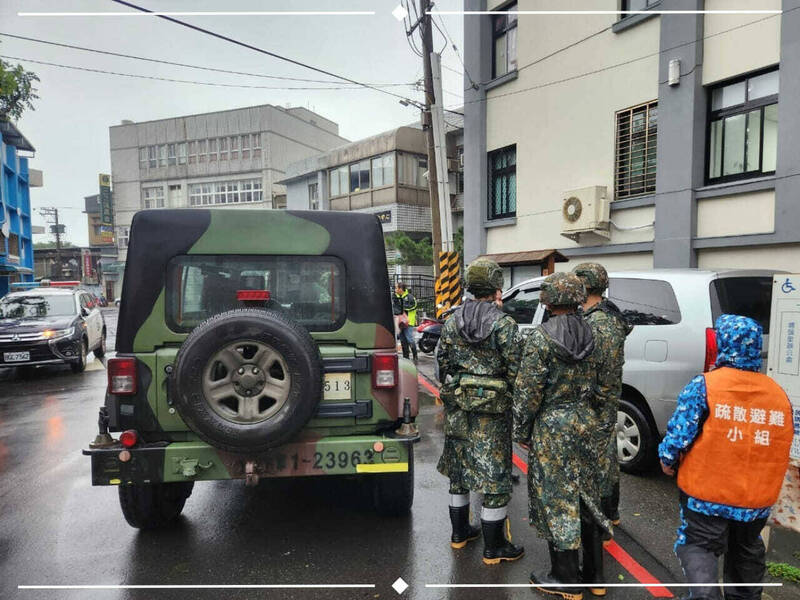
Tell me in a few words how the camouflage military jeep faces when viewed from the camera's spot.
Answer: facing away from the viewer

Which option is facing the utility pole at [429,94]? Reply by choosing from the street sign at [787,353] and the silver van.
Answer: the silver van

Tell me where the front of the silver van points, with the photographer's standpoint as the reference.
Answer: facing away from the viewer and to the left of the viewer

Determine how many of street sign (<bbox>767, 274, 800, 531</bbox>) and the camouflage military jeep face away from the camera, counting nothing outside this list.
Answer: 1

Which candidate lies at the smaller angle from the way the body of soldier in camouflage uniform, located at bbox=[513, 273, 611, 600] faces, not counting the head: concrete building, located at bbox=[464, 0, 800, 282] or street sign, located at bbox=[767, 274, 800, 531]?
the concrete building

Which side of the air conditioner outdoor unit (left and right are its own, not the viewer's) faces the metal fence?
right

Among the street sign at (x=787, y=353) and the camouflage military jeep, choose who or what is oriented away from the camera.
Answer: the camouflage military jeep

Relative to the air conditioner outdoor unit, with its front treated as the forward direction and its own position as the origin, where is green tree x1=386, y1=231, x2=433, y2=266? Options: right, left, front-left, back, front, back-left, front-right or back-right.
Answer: right

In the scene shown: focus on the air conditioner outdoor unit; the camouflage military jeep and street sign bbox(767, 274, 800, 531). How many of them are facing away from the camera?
1

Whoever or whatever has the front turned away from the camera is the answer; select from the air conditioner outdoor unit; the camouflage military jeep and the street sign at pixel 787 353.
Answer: the camouflage military jeep

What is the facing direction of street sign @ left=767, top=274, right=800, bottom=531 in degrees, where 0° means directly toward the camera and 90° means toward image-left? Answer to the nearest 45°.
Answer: approximately 0°

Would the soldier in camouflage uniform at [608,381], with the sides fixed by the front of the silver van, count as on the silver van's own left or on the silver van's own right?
on the silver van's own left

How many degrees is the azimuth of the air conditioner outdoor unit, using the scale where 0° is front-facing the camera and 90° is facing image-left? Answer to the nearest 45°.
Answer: approximately 45°

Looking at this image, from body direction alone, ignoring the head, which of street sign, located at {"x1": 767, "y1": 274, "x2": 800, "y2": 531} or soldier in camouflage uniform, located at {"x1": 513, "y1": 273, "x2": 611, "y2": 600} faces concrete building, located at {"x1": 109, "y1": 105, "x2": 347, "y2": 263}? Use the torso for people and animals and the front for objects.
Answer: the soldier in camouflage uniform

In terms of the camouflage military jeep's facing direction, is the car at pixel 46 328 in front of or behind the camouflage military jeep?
in front

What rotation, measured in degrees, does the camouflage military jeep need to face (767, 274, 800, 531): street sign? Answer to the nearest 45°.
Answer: approximately 90° to its right

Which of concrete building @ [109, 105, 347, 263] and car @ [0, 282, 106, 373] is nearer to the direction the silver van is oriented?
the concrete building

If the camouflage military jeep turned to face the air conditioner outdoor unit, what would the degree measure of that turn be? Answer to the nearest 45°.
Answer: approximately 45° to its right

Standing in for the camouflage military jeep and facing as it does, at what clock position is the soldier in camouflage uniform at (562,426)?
The soldier in camouflage uniform is roughly at 4 o'clock from the camouflage military jeep.
